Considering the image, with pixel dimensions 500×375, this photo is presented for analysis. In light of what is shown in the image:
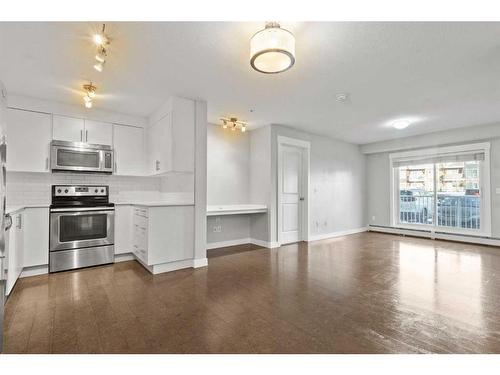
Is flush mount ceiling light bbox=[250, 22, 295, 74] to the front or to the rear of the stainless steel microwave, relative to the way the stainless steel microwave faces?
to the front

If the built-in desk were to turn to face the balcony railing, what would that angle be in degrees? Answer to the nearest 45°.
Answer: approximately 90° to its left

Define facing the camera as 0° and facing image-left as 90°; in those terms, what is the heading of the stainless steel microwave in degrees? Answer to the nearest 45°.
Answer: approximately 0°

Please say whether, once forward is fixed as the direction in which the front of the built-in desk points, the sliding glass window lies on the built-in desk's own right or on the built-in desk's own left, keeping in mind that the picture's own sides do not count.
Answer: on the built-in desk's own left

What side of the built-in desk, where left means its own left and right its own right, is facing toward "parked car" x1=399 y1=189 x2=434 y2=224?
left

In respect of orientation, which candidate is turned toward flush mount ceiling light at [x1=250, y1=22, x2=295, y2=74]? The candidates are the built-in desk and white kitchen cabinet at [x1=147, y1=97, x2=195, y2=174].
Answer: the built-in desk
